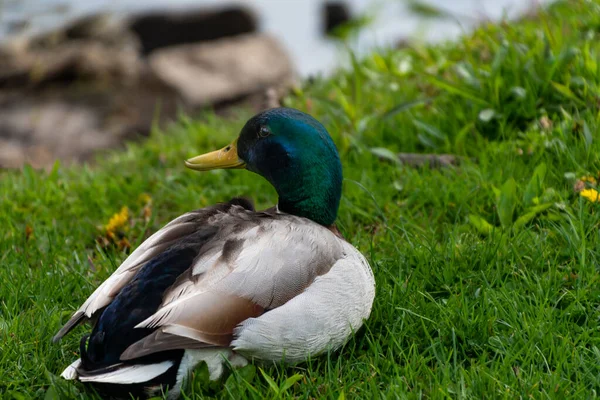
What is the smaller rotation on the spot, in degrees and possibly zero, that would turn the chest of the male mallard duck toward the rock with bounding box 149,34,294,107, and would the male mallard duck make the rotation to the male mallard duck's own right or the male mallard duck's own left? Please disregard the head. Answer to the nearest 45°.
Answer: approximately 45° to the male mallard duck's own left

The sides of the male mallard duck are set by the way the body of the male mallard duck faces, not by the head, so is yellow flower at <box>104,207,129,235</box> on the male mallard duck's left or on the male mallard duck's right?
on the male mallard duck's left

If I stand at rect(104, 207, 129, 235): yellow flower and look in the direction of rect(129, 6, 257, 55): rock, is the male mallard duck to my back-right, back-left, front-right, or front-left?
back-right

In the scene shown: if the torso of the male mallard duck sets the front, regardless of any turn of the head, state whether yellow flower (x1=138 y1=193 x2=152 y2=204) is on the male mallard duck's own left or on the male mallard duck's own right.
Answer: on the male mallard duck's own left

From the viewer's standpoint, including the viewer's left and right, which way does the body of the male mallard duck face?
facing away from the viewer and to the right of the viewer
